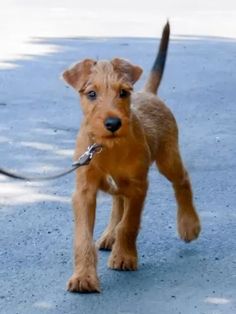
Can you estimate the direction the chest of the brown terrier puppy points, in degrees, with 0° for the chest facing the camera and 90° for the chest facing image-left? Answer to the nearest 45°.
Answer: approximately 45°
